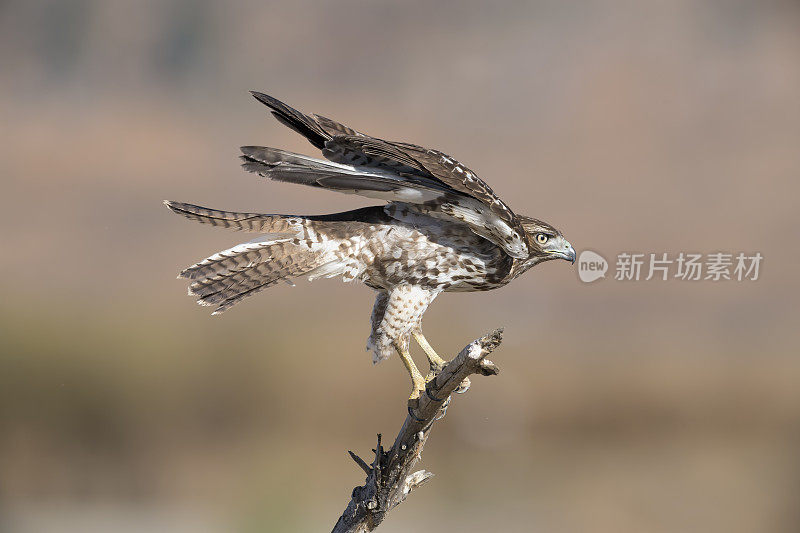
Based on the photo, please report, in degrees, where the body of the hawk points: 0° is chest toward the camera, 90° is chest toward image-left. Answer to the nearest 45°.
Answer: approximately 270°
